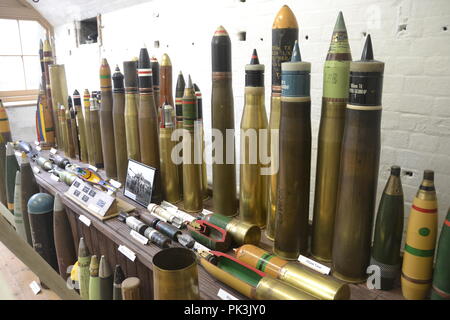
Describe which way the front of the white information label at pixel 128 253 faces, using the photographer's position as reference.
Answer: facing the viewer and to the left of the viewer

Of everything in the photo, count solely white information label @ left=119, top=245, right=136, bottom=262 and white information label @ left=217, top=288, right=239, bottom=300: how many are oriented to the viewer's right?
0

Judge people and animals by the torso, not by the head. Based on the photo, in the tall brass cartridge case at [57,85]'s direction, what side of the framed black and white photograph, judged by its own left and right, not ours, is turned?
right

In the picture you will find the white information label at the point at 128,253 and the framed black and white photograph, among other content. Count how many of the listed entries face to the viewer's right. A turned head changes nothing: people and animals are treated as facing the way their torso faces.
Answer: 0

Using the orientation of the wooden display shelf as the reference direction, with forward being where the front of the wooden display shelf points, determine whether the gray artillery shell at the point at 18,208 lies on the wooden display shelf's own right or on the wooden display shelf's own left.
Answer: on the wooden display shelf's own right

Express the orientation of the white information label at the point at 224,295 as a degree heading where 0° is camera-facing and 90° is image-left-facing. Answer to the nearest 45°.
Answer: approximately 45°

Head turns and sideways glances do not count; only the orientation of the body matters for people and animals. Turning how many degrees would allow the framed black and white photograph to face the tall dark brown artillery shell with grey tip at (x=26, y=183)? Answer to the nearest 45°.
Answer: approximately 90° to its right

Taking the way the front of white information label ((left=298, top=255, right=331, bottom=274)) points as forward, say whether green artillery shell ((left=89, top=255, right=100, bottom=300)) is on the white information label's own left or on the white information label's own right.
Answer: on the white information label's own right

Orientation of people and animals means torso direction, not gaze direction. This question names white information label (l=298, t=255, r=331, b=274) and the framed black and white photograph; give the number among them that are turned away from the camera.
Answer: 0

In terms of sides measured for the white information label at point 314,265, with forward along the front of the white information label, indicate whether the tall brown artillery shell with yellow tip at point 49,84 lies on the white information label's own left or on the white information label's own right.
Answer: on the white information label's own right

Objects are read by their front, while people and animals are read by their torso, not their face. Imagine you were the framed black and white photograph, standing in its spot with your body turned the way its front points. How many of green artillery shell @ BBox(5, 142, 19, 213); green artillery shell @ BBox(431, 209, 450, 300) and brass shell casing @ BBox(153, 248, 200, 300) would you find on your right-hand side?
1

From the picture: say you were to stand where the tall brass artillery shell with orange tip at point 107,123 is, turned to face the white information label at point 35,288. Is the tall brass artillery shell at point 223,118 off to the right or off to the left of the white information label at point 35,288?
left

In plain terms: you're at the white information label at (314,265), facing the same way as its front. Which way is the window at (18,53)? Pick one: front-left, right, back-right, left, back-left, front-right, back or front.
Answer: right
